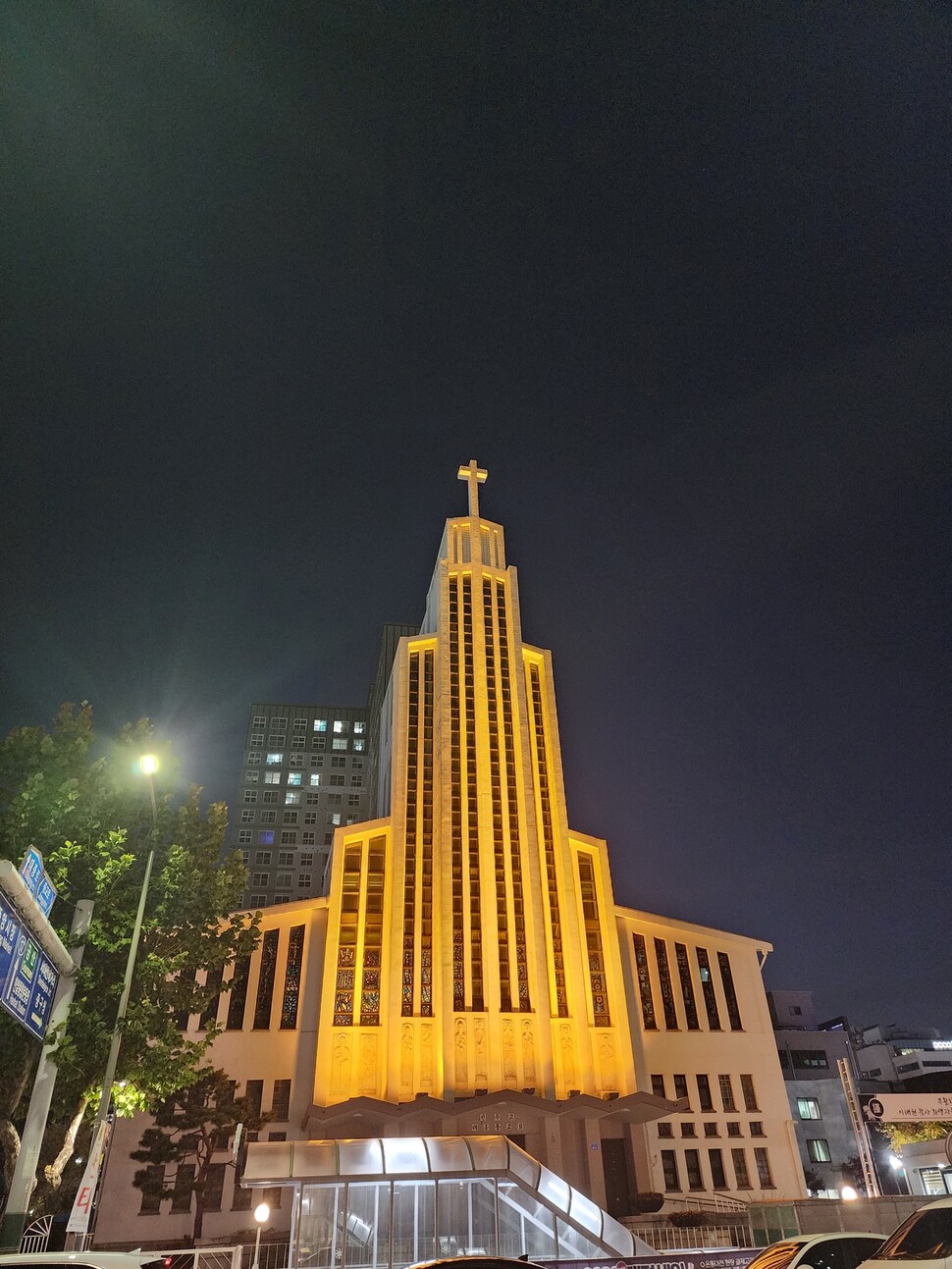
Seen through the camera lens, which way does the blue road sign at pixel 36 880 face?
facing the viewer and to the right of the viewer

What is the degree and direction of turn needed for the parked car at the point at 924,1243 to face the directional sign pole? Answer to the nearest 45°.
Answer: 0° — it already faces it

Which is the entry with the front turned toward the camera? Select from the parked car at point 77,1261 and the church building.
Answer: the church building

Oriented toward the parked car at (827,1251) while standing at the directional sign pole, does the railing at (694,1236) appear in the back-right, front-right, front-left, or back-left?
front-left

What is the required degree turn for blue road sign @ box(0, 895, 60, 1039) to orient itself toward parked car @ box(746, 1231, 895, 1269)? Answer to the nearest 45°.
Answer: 0° — it already faces it

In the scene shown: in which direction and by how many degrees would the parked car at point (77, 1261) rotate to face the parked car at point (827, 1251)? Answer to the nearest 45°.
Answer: approximately 135° to its left

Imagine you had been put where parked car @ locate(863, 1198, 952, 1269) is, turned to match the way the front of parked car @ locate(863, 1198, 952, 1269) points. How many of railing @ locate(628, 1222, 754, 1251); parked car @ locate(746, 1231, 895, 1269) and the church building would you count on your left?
0

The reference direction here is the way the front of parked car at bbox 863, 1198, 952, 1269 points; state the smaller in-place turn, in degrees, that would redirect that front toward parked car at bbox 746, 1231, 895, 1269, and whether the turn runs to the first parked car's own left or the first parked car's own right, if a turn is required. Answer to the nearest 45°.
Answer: approximately 90° to the first parked car's own right

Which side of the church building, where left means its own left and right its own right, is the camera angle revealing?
front

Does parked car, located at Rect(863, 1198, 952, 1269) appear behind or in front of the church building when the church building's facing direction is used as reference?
in front

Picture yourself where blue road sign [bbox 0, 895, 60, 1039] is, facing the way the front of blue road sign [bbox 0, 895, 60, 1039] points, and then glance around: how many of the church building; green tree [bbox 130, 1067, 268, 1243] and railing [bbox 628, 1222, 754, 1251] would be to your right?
0
